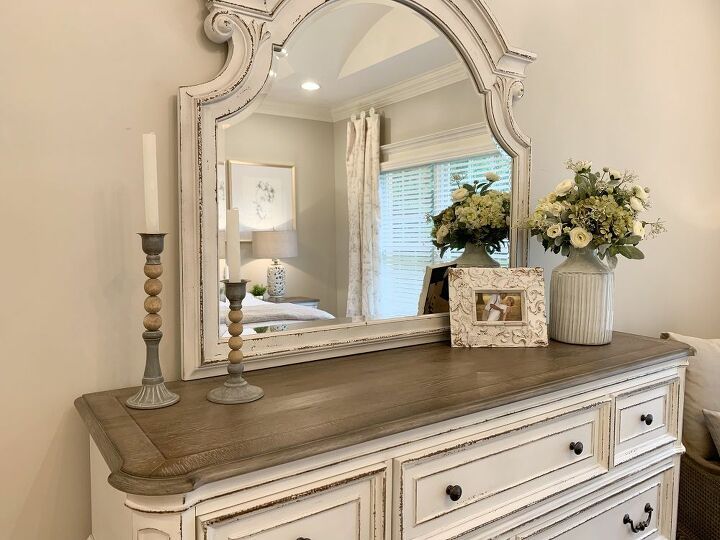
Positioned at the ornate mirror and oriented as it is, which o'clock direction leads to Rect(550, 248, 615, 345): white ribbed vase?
The white ribbed vase is roughly at 10 o'clock from the ornate mirror.

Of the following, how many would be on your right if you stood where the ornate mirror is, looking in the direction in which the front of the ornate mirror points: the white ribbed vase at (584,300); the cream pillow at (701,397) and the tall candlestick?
1

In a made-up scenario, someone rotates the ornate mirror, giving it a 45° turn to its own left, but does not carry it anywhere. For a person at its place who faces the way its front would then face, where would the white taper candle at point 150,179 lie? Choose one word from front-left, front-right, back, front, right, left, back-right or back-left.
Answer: back-right

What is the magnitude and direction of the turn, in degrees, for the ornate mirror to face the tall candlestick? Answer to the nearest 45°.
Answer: approximately 90° to its right

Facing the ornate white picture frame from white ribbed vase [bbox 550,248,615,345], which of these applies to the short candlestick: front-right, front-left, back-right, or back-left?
front-left

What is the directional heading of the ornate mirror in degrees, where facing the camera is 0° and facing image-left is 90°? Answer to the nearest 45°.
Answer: approximately 315°

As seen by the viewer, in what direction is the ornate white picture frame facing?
toward the camera
